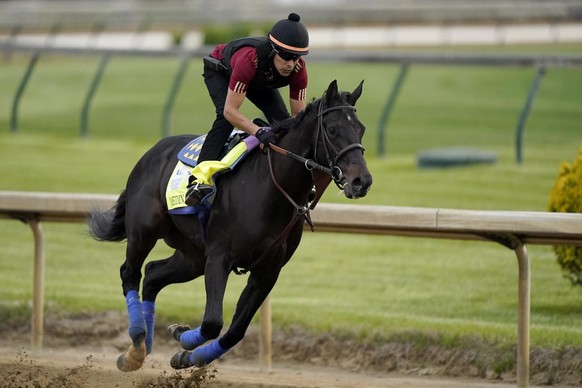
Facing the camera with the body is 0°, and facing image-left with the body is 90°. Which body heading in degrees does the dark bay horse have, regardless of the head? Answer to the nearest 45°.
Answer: approximately 315°

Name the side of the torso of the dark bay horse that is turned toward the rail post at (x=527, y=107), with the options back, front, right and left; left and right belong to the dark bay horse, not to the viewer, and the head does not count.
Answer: left

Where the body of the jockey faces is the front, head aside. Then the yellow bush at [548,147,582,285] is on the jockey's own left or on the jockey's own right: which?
on the jockey's own left

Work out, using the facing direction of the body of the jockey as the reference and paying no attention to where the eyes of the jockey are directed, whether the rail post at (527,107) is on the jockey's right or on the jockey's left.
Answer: on the jockey's left

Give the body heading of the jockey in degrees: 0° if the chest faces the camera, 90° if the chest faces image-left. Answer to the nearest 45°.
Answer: approximately 315°
